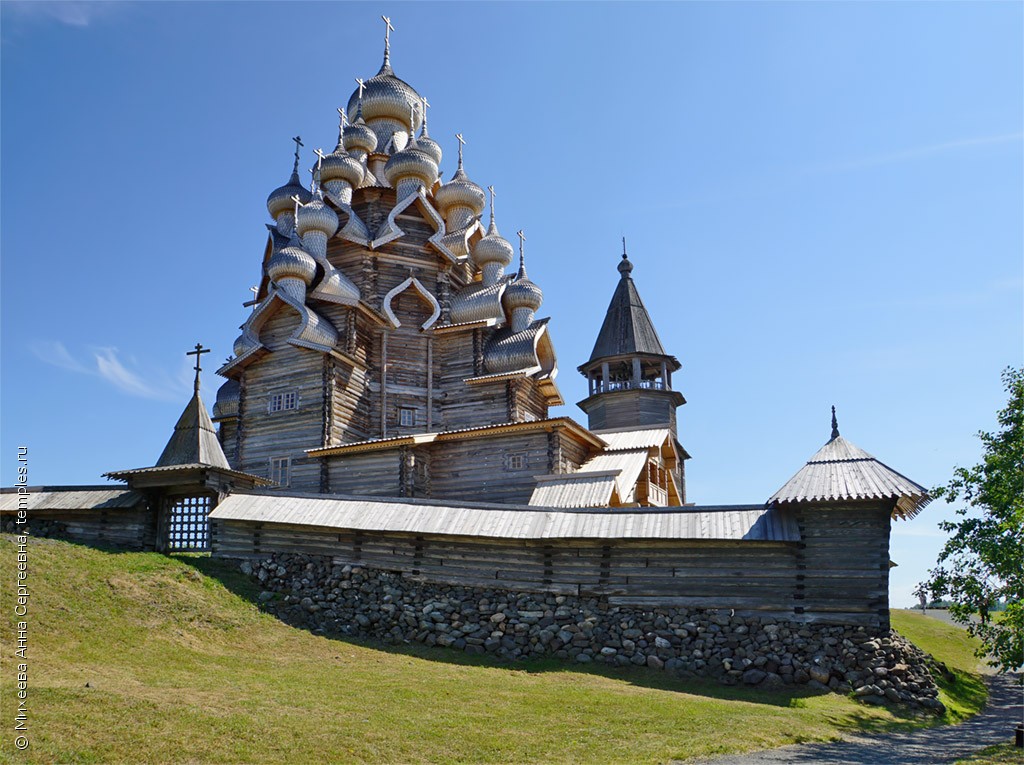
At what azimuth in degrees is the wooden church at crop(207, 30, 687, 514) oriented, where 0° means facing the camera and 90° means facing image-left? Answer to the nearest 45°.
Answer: approximately 315°
